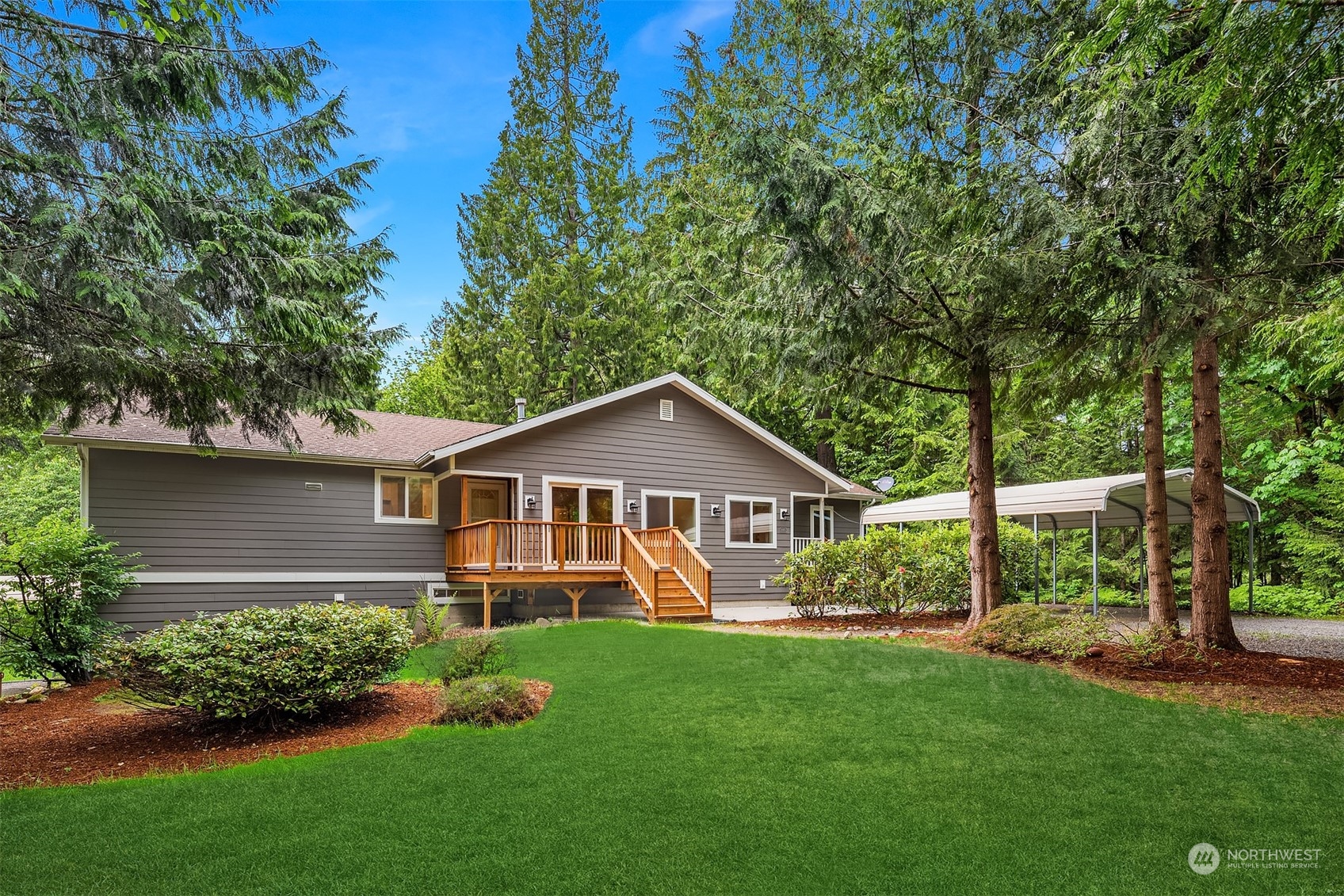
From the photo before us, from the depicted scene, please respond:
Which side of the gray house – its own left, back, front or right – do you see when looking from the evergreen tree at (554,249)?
back

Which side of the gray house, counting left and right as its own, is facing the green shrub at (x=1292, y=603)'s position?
left

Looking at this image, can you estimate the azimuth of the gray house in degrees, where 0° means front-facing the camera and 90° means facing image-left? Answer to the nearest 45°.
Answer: approximately 0°

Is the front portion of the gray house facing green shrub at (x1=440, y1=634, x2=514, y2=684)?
yes

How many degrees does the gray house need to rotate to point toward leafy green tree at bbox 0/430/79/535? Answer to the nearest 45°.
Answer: approximately 135° to its right

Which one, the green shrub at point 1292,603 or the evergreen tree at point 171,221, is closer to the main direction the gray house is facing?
the evergreen tree

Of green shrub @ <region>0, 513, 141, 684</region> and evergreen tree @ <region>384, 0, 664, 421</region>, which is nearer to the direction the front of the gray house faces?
the green shrub

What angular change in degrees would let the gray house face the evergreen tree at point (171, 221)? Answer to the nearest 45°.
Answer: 0° — it already faces it
